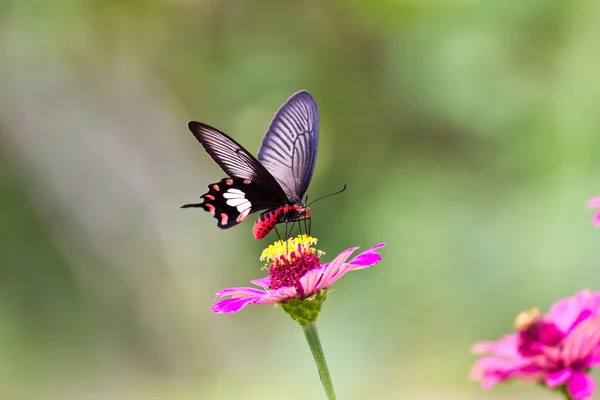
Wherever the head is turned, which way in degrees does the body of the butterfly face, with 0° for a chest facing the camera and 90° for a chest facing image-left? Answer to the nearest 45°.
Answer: approximately 270°
